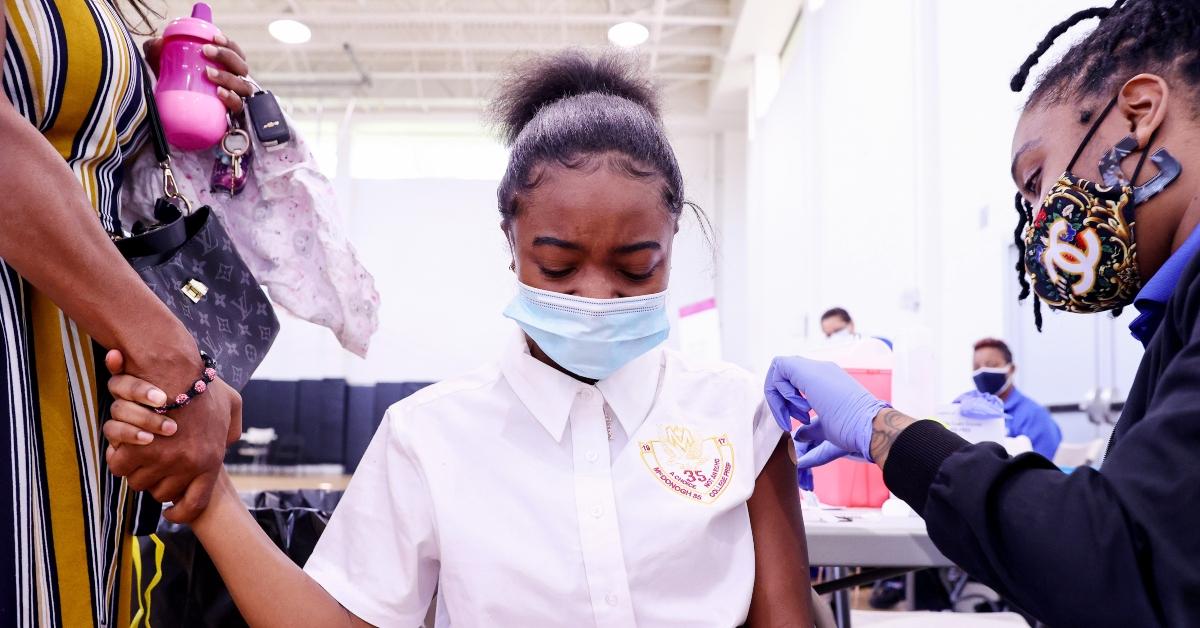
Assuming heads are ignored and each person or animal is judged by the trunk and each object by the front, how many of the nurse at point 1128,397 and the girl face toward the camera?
1

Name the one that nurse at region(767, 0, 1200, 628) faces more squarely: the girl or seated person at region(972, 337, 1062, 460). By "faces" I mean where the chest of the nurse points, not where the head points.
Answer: the girl

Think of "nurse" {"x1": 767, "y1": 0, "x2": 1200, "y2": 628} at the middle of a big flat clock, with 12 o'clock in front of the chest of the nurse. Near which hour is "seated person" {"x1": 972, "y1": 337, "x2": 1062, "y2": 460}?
The seated person is roughly at 3 o'clock from the nurse.

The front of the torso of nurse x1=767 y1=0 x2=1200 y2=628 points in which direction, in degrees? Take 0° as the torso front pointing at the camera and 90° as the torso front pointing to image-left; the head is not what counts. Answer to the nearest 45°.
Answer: approximately 90°

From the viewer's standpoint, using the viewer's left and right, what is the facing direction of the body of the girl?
facing the viewer

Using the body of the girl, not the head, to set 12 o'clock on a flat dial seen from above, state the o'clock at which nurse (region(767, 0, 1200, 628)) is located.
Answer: The nurse is roughly at 10 o'clock from the girl.

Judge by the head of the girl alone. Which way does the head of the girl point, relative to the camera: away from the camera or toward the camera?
toward the camera

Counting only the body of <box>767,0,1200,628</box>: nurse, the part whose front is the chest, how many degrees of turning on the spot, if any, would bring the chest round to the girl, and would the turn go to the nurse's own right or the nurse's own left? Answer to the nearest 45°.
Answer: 0° — they already face them

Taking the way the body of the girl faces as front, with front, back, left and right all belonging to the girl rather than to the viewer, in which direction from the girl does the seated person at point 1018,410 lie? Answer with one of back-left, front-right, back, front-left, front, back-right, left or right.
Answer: back-left

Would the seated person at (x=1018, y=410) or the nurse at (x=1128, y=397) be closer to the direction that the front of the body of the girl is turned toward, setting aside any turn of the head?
the nurse

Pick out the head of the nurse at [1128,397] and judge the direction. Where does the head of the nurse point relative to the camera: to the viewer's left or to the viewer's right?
to the viewer's left
